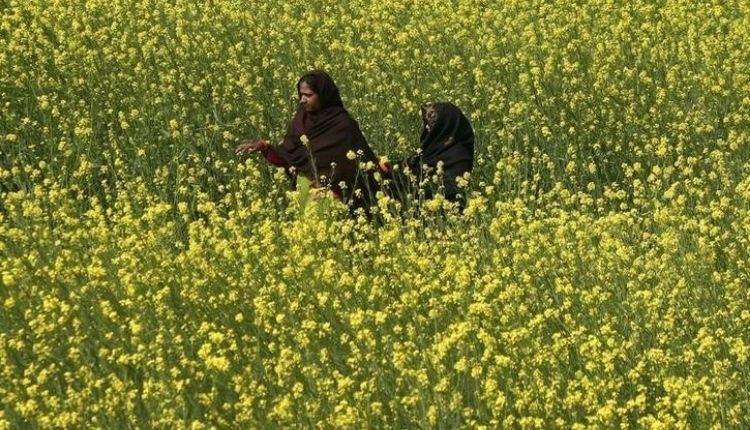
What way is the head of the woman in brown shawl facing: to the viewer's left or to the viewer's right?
to the viewer's left

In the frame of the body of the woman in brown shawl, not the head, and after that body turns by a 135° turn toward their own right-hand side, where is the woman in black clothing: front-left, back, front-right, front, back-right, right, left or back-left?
right

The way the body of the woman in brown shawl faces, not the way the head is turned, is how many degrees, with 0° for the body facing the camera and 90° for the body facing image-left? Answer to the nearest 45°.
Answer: approximately 45°
